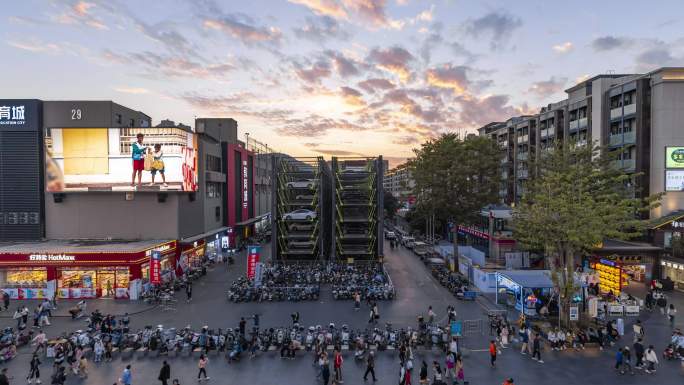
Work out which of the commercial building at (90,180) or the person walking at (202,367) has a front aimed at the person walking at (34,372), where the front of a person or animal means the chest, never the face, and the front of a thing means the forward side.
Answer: the commercial building

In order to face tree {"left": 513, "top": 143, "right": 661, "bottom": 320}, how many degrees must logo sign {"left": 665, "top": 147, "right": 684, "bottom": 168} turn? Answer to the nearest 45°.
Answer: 0° — it already faces it

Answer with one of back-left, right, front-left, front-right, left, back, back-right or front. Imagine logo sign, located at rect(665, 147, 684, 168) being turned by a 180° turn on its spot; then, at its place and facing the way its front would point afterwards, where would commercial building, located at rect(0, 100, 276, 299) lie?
back-left

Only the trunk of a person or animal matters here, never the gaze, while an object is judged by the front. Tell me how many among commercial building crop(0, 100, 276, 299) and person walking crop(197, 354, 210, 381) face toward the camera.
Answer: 1

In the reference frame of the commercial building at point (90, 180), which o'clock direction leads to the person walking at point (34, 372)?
The person walking is roughly at 12 o'clock from the commercial building.

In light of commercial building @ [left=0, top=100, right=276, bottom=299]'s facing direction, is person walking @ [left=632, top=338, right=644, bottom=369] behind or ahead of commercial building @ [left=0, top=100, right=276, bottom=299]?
ahead

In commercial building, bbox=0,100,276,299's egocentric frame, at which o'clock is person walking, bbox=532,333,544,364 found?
The person walking is roughly at 11 o'clock from the commercial building.

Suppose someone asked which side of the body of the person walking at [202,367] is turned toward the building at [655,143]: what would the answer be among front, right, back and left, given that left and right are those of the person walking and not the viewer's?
front

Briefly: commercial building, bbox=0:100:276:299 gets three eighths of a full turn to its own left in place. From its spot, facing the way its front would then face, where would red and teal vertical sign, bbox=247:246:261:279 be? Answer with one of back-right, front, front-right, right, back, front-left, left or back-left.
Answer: right

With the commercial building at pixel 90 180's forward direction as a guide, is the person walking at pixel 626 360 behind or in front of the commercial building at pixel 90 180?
in front

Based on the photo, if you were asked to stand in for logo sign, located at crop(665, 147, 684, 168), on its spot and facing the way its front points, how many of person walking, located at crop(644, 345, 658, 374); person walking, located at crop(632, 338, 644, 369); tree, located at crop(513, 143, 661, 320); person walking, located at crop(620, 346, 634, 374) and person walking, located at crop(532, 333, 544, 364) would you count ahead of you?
5

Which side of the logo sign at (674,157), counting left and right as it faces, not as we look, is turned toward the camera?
front
